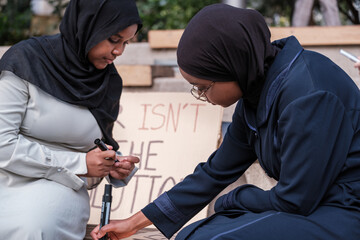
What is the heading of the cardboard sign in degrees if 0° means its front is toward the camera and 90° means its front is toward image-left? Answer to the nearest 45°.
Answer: approximately 0°

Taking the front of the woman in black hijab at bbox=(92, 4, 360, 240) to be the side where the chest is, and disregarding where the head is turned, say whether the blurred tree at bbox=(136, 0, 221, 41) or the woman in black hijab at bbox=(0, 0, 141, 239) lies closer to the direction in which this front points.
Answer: the woman in black hijab

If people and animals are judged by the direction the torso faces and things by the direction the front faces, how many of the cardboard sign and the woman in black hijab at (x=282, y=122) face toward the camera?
1

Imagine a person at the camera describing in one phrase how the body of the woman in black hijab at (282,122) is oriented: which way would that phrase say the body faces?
to the viewer's left

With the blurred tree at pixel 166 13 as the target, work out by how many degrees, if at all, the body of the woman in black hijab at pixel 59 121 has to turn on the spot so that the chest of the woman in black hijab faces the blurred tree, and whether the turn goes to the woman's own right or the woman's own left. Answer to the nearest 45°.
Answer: approximately 135° to the woman's own left

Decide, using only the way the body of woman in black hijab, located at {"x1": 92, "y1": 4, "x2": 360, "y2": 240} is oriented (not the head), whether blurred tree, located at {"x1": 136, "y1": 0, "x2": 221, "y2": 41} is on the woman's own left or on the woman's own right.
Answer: on the woman's own right

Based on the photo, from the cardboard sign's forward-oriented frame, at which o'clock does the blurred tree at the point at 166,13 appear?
The blurred tree is roughly at 6 o'clock from the cardboard sign.

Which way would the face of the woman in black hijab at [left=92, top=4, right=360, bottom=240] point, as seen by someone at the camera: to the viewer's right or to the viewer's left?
to the viewer's left

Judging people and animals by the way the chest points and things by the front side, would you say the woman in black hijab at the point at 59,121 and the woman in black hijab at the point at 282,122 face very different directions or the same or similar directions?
very different directions

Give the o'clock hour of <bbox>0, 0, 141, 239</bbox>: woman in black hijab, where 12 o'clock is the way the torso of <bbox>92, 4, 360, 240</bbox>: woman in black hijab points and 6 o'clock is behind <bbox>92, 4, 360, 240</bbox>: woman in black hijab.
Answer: <bbox>0, 0, 141, 239</bbox>: woman in black hijab is roughly at 1 o'clock from <bbox>92, 4, 360, 240</bbox>: woman in black hijab.

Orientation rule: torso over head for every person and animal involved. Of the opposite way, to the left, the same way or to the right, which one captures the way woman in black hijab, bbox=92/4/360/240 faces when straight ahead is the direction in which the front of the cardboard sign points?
to the right

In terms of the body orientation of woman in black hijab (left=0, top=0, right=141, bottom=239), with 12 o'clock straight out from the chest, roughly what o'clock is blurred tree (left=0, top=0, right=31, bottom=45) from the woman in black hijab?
The blurred tree is roughly at 7 o'clock from the woman in black hijab.
